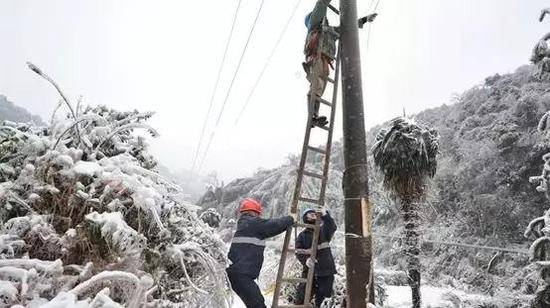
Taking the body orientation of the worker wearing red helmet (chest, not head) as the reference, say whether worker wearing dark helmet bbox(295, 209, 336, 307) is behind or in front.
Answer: in front

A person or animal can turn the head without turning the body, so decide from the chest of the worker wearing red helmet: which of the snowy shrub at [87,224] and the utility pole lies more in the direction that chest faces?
the utility pole

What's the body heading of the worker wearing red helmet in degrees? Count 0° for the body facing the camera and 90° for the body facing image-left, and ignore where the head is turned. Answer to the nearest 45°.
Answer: approximately 225°

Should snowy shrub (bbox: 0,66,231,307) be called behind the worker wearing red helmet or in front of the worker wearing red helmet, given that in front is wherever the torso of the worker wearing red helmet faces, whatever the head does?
behind
